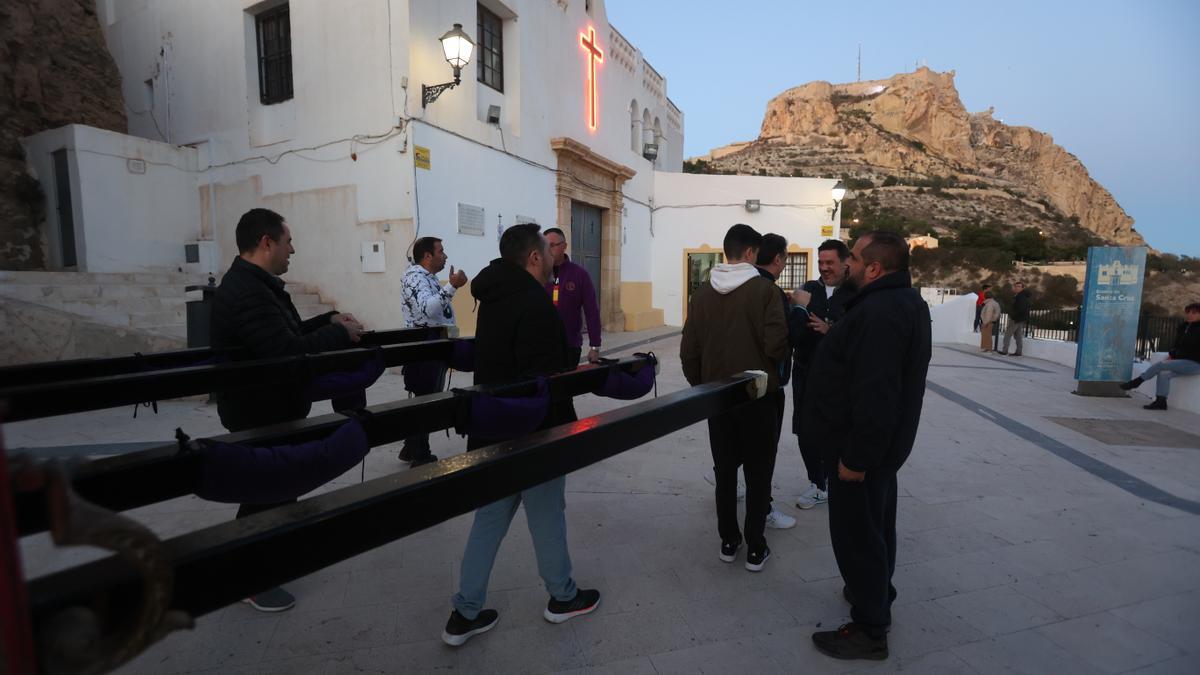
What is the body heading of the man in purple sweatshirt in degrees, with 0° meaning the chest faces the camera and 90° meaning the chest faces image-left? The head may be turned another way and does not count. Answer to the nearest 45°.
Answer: approximately 45°

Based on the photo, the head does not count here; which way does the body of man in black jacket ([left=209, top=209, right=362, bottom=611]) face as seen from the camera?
to the viewer's right

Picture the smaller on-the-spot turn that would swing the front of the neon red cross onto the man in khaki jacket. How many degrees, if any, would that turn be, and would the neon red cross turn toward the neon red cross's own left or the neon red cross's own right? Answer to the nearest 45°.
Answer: approximately 45° to the neon red cross's own right

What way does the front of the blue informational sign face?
toward the camera

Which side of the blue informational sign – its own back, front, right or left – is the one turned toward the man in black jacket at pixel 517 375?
front

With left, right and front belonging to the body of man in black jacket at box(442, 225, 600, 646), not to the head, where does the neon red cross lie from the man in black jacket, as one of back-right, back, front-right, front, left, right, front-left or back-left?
front-left

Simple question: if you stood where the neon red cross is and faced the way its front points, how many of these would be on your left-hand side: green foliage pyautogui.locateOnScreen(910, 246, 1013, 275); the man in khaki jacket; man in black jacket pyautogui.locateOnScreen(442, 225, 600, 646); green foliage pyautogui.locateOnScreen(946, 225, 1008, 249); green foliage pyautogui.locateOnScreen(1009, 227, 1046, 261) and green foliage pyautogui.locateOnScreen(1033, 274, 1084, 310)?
4

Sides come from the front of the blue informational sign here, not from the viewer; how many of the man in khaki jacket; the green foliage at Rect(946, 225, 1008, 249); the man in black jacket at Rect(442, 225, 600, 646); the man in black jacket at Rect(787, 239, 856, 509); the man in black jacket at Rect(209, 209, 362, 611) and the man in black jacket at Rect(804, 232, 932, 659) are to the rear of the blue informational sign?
1

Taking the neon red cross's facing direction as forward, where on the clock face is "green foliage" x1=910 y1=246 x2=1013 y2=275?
The green foliage is roughly at 9 o'clock from the neon red cross.

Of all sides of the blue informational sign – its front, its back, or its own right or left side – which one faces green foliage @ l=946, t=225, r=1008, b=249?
back

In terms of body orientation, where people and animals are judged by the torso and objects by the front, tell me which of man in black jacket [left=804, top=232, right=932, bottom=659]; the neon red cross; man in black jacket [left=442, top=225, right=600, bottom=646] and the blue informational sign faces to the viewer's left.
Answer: man in black jacket [left=804, top=232, right=932, bottom=659]

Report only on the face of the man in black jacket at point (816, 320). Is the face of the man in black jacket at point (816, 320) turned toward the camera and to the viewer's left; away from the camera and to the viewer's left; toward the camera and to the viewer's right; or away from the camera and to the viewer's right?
toward the camera and to the viewer's left

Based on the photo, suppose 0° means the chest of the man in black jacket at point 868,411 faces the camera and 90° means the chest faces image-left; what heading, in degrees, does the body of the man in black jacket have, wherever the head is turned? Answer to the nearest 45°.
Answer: approximately 90°

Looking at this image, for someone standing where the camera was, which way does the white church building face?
facing the viewer and to the right of the viewer

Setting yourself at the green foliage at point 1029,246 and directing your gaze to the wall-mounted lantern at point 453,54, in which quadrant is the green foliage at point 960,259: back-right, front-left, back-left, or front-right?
front-right

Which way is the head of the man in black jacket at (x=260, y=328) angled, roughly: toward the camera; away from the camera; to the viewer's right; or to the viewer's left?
to the viewer's right
